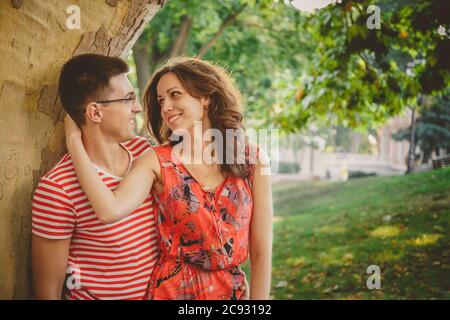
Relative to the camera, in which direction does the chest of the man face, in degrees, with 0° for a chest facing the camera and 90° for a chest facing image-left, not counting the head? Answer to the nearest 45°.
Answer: approximately 315°

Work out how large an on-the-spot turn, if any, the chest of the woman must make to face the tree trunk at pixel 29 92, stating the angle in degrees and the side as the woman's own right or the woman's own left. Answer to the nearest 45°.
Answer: approximately 90° to the woman's own right

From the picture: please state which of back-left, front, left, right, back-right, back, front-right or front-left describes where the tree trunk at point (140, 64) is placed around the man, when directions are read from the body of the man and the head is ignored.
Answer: back-left

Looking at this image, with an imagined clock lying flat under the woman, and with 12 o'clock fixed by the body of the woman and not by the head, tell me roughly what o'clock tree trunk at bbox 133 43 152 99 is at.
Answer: The tree trunk is roughly at 6 o'clock from the woman.

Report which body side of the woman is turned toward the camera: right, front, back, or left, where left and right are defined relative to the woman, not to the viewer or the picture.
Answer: front

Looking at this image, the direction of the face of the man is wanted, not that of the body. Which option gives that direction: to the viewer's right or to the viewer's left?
to the viewer's right

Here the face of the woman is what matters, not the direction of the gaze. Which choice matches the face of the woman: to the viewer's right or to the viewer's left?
to the viewer's left
